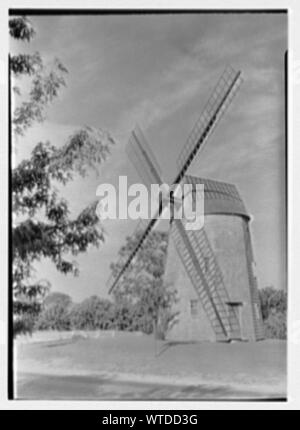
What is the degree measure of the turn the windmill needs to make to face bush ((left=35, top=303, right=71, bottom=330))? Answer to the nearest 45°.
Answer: approximately 45° to its right

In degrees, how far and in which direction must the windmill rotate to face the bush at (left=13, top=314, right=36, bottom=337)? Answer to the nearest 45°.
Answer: approximately 45° to its right

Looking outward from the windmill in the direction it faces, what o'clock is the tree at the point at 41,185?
The tree is roughly at 1 o'clock from the windmill.

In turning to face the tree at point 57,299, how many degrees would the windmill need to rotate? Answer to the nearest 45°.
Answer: approximately 45° to its right

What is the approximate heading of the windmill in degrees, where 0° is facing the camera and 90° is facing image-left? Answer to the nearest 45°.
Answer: approximately 45°
